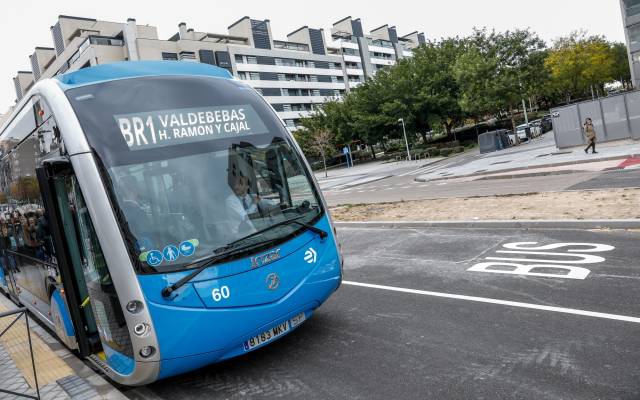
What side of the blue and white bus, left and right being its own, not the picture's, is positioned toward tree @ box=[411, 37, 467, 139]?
left

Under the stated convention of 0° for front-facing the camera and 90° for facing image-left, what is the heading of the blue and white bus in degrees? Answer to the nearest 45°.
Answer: approximately 315°

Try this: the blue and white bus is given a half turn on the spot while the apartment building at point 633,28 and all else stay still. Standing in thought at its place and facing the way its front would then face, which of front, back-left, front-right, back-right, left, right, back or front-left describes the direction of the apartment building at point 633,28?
right

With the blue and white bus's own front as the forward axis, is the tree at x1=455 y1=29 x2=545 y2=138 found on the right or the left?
on its left

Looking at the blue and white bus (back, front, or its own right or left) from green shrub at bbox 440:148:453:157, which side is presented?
left

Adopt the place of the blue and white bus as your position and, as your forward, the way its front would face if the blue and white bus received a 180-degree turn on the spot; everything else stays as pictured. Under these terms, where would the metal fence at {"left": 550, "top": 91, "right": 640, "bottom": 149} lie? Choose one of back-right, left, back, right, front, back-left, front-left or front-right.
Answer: right

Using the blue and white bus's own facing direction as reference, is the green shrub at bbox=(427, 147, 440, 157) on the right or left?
on its left
